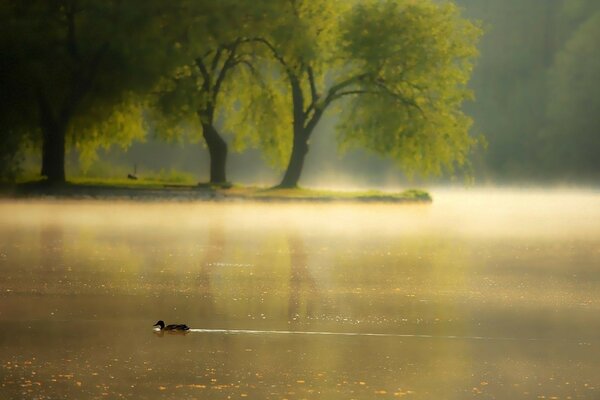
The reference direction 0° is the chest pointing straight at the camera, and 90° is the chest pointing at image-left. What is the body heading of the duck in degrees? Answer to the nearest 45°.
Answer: approximately 90°
